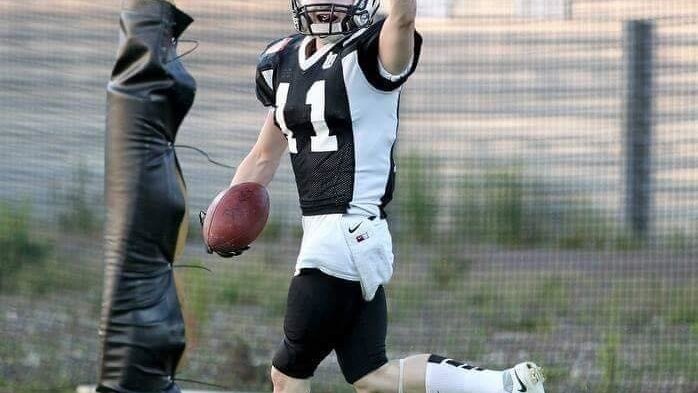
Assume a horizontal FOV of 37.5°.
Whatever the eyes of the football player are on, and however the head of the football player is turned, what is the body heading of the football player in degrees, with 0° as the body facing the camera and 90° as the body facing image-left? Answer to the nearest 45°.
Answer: approximately 45°

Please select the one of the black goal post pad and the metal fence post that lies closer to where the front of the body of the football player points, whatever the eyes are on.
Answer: the black goal post pad

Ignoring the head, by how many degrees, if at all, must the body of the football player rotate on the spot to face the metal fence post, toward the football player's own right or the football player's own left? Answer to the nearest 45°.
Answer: approximately 180°

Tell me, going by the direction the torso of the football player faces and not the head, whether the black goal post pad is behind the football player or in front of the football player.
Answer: in front
